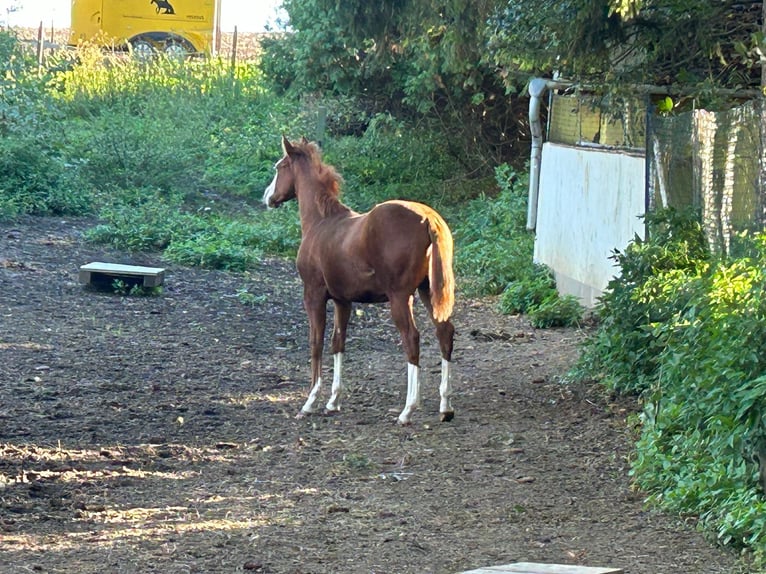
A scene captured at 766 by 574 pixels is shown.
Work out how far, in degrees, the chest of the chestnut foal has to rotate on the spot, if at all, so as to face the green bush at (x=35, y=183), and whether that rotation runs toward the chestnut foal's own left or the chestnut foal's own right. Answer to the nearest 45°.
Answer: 0° — it already faces it

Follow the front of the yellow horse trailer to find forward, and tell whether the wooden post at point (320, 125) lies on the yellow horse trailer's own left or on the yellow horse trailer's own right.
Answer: on the yellow horse trailer's own left

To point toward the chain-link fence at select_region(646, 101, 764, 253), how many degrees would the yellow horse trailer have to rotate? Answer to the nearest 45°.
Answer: approximately 90° to its left

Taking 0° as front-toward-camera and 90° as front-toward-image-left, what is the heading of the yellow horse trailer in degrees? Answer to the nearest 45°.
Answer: approximately 90°

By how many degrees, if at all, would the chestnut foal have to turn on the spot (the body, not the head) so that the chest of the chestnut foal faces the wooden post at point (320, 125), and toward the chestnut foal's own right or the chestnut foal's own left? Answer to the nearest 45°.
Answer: approximately 45° to the chestnut foal's own right

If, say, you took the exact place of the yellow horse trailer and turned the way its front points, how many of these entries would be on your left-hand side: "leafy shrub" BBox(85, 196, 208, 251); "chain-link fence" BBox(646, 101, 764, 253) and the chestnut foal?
3

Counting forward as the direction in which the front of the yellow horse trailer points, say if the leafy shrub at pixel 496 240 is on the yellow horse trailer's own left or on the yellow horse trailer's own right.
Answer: on the yellow horse trailer's own left

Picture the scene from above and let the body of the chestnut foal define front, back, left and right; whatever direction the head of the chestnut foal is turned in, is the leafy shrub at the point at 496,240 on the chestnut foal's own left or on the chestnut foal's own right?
on the chestnut foal's own right

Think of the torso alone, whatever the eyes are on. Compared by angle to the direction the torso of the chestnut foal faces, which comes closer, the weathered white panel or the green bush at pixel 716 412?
the weathered white panel

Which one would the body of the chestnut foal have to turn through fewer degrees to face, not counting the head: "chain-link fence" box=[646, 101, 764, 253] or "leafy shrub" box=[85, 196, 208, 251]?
the leafy shrub

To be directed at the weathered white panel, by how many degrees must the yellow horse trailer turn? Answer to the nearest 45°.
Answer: approximately 90° to its left

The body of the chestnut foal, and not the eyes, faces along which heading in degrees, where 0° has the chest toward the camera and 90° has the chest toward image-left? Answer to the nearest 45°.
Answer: approximately 135°

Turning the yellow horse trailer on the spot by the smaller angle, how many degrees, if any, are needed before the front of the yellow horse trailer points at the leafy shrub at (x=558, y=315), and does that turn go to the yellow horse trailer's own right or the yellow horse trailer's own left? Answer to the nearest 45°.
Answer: approximately 90° to the yellow horse trailer's own left
